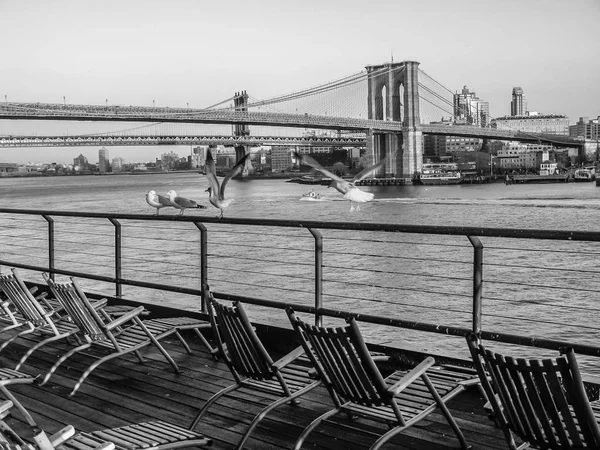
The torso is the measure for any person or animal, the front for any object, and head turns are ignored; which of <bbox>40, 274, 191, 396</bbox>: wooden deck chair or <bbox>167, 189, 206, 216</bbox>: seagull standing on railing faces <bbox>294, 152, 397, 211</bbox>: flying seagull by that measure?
the wooden deck chair

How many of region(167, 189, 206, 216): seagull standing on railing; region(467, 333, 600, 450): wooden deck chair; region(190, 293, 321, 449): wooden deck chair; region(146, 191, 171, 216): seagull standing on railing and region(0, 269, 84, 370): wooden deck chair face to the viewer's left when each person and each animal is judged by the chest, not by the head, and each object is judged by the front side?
2

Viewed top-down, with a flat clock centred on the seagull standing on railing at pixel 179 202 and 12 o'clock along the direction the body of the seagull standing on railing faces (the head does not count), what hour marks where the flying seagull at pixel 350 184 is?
The flying seagull is roughly at 7 o'clock from the seagull standing on railing.

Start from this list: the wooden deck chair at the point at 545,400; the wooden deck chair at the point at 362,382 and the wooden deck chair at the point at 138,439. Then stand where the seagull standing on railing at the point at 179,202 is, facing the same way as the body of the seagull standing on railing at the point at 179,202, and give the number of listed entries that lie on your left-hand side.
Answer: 3

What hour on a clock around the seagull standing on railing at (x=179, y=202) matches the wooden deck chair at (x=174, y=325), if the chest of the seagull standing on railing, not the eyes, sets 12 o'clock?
The wooden deck chair is roughly at 9 o'clock from the seagull standing on railing.

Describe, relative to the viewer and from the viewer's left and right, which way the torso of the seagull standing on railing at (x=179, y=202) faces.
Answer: facing to the left of the viewer

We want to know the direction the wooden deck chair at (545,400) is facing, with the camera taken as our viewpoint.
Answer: facing away from the viewer and to the right of the viewer

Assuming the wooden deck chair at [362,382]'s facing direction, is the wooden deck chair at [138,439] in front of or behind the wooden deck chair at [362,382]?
behind

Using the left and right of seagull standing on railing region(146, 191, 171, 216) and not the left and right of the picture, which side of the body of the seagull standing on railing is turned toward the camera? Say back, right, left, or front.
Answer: left

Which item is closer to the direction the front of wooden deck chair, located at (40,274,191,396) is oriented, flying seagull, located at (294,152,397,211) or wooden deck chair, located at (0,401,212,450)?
the flying seagull
